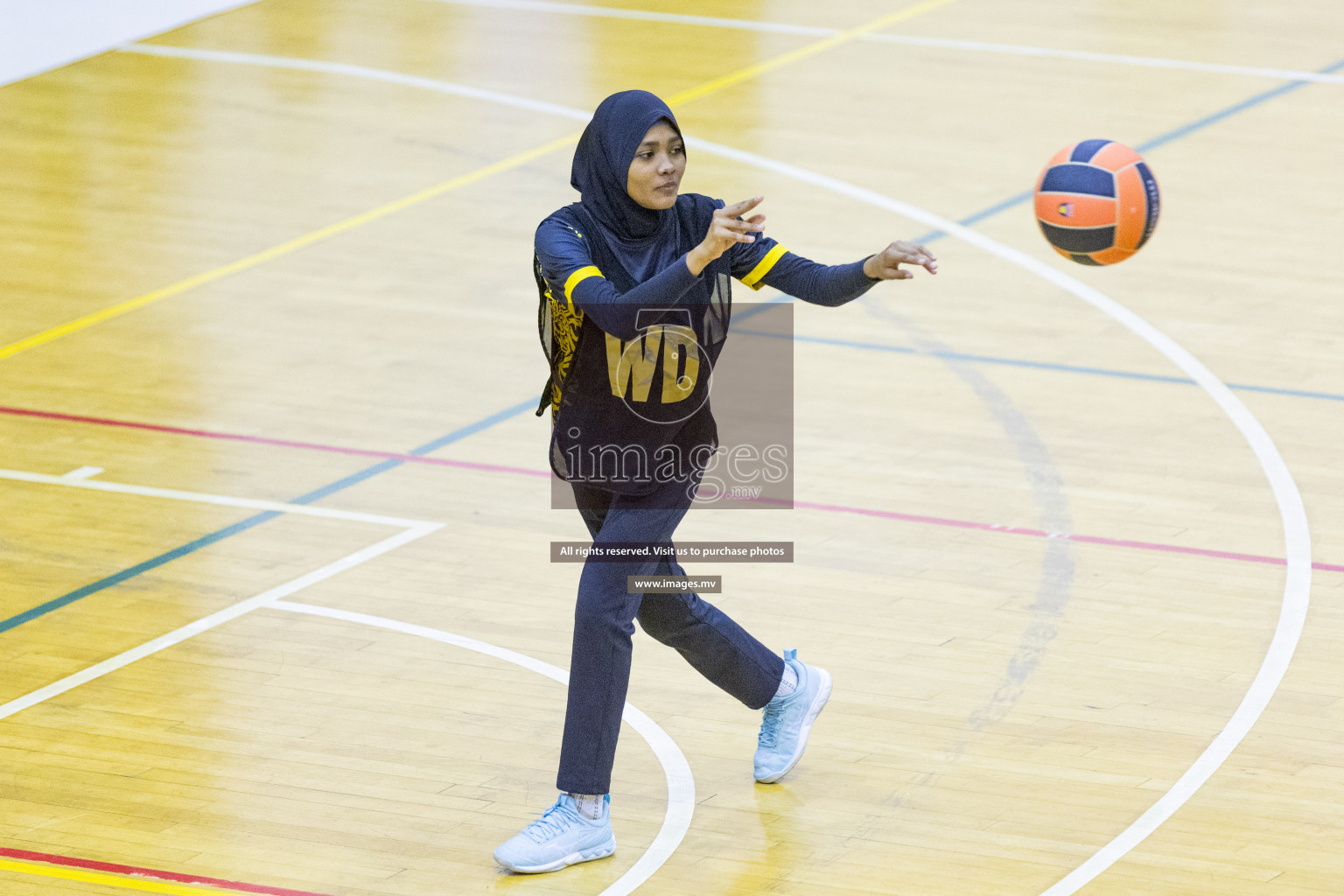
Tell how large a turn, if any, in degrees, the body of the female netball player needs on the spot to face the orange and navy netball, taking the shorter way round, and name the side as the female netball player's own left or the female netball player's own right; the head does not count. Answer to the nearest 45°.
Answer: approximately 90° to the female netball player's own left

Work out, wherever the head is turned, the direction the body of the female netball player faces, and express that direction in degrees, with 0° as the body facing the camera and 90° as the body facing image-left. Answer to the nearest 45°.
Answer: approximately 315°

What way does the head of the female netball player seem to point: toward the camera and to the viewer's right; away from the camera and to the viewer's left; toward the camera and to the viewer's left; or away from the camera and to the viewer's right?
toward the camera and to the viewer's right
